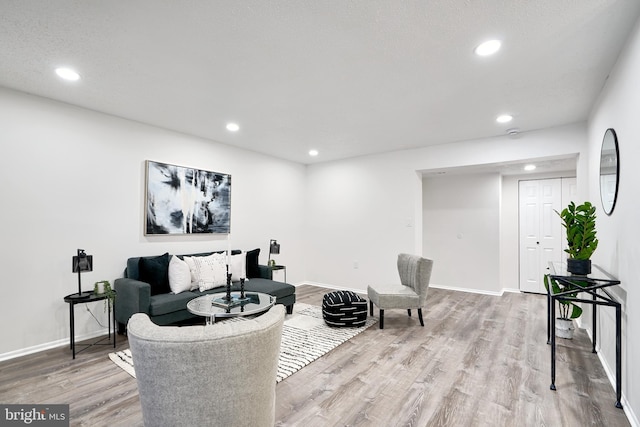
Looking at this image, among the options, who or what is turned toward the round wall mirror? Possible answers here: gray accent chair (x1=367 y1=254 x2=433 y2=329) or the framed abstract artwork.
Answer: the framed abstract artwork

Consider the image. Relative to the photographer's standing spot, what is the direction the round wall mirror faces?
facing to the left of the viewer

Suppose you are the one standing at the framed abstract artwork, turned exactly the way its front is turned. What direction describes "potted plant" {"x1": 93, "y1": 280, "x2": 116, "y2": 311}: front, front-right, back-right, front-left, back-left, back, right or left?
right

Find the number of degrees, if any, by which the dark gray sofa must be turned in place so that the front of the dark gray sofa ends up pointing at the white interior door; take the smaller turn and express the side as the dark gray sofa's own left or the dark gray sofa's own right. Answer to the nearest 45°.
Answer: approximately 45° to the dark gray sofa's own left

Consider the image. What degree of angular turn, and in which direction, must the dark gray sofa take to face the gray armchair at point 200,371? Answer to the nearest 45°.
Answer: approximately 45° to its right

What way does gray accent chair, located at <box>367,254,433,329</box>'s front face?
to the viewer's left

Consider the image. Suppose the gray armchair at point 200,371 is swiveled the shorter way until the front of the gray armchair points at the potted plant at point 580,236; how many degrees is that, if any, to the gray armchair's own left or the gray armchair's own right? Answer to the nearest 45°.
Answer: approximately 90° to the gray armchair's own right

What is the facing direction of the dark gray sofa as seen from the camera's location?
facing the viewer and to the right of the viewer

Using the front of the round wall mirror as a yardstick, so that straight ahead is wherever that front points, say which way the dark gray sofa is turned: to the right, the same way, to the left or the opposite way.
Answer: the opposite way

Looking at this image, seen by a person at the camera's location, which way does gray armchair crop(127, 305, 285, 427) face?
facing away from the viewer
